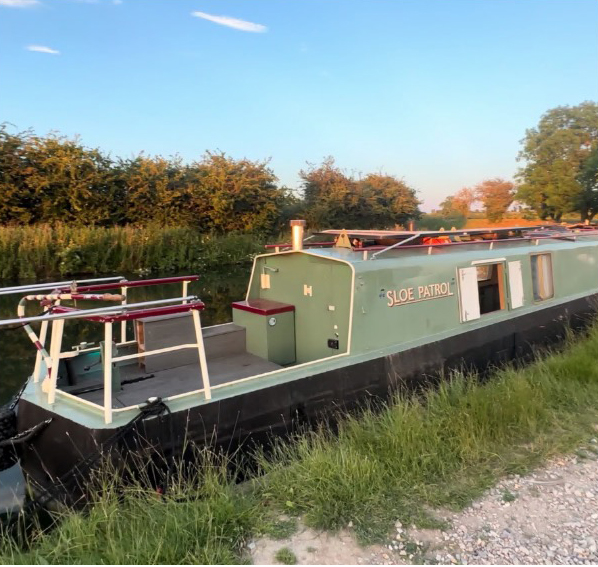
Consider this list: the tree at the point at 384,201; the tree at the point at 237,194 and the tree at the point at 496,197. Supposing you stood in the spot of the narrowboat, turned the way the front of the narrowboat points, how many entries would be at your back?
0

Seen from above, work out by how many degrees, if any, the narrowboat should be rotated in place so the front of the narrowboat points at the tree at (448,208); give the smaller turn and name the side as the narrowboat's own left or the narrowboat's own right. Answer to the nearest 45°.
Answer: approximately 45° to the narrowboat's own left

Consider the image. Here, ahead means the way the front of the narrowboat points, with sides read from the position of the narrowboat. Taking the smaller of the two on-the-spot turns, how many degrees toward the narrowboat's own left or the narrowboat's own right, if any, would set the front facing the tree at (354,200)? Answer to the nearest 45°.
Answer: approximately 45° to the narrowboat's own left

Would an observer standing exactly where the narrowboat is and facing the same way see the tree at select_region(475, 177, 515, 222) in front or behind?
in front

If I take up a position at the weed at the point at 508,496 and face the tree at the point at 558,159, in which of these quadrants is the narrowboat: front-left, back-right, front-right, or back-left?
front-left

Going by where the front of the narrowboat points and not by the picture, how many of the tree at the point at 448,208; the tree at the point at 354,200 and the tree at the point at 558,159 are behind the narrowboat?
0

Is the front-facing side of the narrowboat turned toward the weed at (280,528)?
no

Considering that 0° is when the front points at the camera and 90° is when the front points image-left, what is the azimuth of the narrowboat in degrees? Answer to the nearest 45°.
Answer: approximately 225°

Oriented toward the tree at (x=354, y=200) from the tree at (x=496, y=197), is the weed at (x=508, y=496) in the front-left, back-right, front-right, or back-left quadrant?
front-left

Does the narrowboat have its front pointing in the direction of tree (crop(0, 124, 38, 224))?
no

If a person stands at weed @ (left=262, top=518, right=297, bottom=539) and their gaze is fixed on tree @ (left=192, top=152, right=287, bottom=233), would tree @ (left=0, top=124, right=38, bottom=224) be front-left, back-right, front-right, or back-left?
front-left
